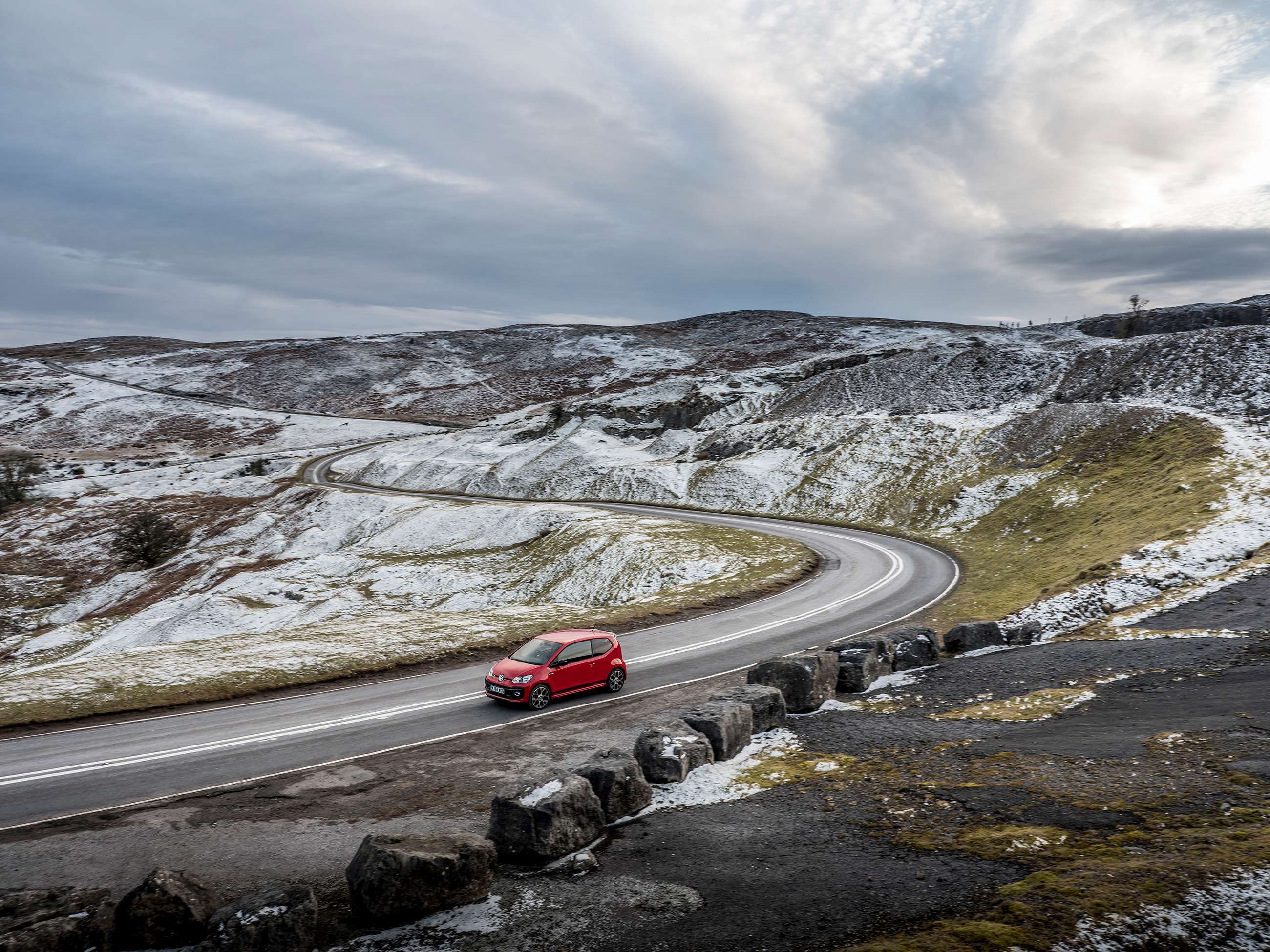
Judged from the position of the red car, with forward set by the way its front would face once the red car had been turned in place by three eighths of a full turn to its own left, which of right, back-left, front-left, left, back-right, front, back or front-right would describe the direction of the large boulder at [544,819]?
right

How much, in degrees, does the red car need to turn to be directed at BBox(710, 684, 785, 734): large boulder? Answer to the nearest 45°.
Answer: approximately 90° to its left

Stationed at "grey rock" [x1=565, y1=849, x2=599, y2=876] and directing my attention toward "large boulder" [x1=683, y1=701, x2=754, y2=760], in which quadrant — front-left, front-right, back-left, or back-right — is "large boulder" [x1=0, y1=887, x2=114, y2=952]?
back-left

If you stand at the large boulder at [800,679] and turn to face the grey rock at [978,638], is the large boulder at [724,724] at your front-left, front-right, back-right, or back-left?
back-right

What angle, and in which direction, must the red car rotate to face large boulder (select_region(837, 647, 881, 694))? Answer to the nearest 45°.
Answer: approximately 90° to its left

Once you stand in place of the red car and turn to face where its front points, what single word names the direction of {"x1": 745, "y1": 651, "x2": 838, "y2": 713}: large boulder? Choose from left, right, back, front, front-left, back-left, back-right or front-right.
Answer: left

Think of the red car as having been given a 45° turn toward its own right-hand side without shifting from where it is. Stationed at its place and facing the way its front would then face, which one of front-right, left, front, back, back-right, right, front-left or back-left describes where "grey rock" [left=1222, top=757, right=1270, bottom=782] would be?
back-left

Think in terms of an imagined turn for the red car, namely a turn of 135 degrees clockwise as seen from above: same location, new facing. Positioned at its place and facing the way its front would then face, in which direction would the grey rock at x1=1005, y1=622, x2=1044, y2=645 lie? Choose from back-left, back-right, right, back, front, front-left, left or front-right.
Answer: right

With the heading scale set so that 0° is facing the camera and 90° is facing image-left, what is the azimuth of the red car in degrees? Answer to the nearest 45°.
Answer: approximately 45°

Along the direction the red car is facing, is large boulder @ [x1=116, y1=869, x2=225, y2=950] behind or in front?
in front

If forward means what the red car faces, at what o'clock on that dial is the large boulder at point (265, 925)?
The large boulder is roughly at 11 o'clock from the red car.

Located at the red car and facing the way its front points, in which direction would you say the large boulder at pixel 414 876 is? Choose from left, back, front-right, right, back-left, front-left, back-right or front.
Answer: front-left

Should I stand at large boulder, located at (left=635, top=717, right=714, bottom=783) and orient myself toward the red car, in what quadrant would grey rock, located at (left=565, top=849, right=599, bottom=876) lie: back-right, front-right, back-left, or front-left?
back-left
